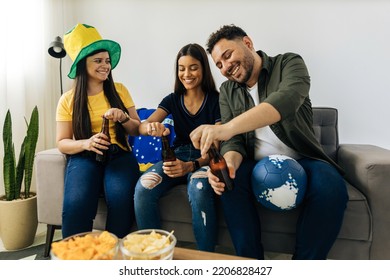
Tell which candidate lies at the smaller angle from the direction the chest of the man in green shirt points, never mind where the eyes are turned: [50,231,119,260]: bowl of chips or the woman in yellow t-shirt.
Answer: the bowl of chips

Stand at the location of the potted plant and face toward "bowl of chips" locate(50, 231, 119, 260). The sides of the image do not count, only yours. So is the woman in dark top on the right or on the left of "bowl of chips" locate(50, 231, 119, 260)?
left

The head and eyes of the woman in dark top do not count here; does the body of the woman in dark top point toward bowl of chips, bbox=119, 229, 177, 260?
yes

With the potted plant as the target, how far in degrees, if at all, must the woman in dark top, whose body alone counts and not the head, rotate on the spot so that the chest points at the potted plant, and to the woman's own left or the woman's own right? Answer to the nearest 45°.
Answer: approximately 90° to the woman's own right

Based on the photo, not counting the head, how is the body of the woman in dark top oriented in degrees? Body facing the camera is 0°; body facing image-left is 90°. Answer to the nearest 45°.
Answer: approximately 0°

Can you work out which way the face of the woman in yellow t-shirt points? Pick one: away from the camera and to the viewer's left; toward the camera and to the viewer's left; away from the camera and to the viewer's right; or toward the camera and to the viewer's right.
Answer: toward the camera and to the viewer's right

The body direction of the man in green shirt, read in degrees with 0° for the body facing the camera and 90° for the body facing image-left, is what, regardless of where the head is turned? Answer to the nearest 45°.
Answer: approximately 45°
